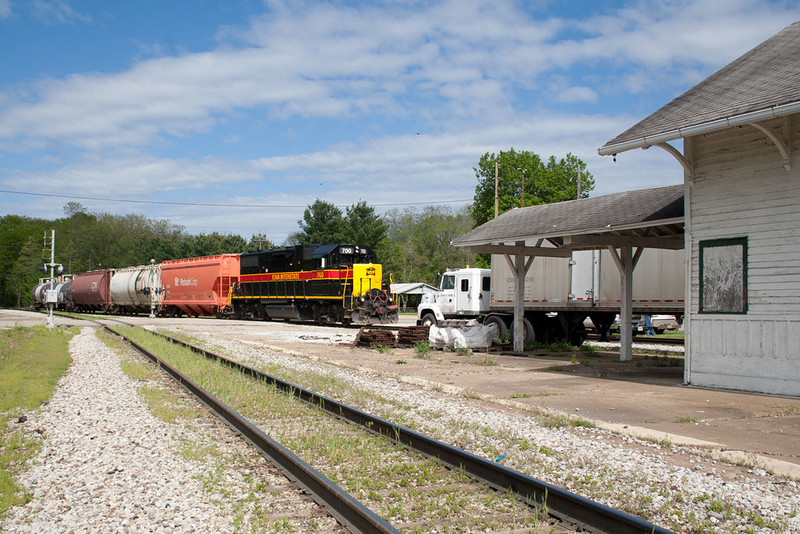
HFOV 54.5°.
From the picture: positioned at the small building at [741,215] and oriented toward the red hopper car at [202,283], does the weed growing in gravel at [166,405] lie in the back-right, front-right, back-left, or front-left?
front-left

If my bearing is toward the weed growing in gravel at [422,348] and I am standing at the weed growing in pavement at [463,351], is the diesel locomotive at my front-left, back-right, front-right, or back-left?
front-right

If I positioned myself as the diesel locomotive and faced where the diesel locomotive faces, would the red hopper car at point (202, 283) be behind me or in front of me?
behind

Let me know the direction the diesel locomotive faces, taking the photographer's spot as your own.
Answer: facing the viewer and to the right of the viewer

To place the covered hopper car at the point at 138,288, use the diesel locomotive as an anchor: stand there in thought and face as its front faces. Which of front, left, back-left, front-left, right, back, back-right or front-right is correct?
back

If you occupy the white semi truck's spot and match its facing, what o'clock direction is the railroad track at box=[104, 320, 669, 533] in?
The railroad track is roughly at 9 o'clock from the white semi truck.

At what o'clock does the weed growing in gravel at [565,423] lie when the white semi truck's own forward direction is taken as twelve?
The weed growing in gravel is roughly at 9 o'clock from the white semi truck.

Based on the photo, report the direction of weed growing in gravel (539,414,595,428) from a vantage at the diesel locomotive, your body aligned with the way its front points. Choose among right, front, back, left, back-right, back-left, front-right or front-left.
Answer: front-right

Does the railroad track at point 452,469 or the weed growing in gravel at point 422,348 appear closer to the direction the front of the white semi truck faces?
the weed growing in gravel

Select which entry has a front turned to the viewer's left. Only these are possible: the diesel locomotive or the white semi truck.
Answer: the white semi truck

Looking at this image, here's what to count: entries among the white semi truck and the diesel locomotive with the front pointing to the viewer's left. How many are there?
1

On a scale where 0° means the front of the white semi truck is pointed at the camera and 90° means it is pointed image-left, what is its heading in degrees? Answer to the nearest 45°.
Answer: approximately 90°

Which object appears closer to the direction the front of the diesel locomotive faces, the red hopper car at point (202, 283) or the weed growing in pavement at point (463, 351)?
the weed growing in pavement

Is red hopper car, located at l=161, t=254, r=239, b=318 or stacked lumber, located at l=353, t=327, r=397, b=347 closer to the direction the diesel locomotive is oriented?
the stacked lumber

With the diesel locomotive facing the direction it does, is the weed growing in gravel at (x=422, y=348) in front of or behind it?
in front
